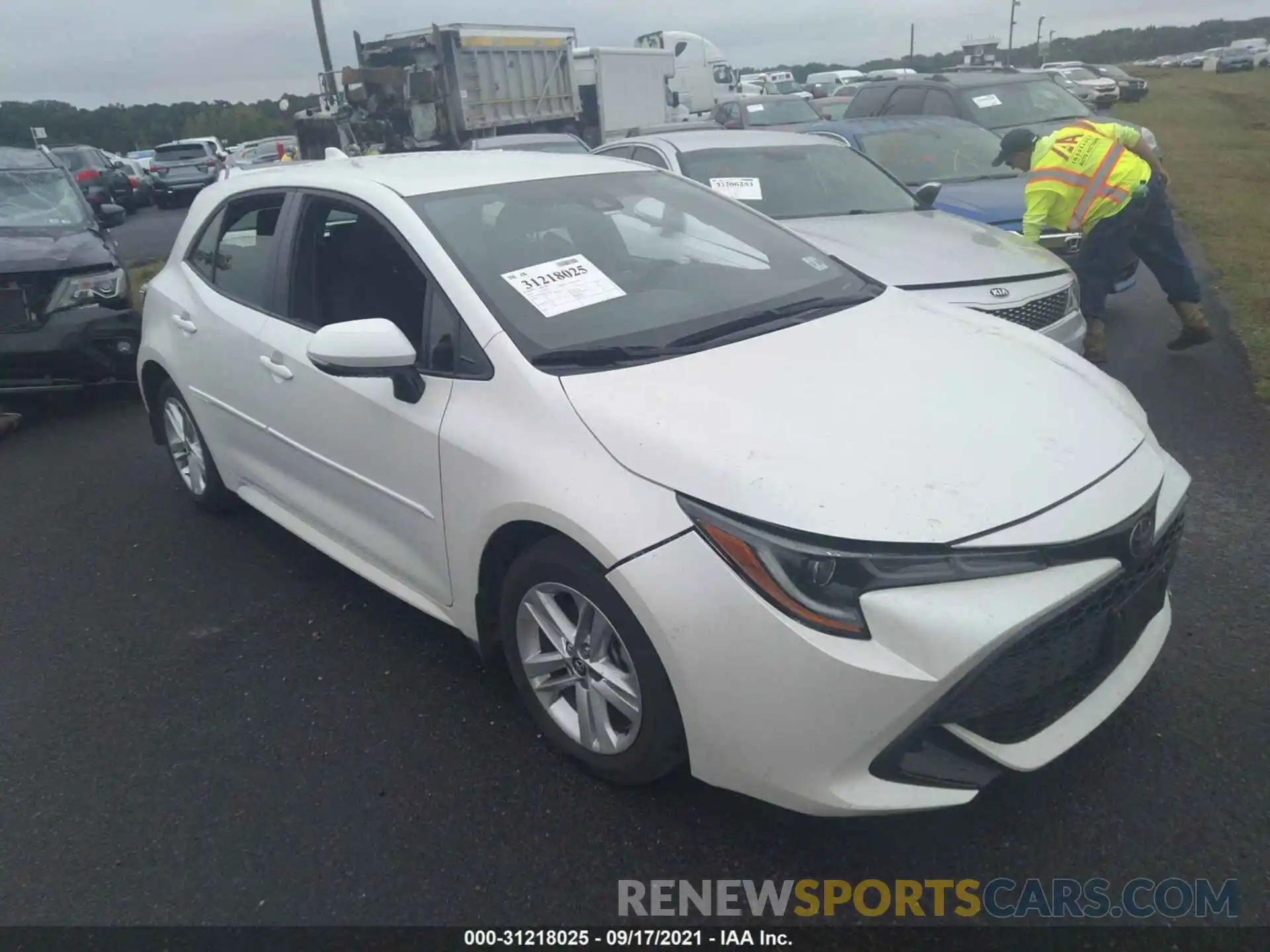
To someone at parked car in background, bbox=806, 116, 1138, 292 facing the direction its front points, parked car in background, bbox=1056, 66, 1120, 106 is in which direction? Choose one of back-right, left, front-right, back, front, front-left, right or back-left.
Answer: back-left

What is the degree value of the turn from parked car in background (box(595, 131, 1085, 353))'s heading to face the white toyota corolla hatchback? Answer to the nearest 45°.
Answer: approximately 45° to its right

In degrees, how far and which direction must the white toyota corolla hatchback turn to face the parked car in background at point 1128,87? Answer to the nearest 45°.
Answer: approximately 90° to its left

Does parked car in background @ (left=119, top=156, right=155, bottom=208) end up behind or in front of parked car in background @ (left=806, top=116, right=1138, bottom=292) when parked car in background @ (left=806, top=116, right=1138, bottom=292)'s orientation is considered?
behind

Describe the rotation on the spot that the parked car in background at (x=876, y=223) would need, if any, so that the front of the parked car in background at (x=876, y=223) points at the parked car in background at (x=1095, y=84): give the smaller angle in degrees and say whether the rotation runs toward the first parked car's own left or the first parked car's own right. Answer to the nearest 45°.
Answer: approximately 135° to the first parked car's own left

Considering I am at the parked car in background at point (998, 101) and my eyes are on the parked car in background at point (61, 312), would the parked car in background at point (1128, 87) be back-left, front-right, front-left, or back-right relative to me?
back-right

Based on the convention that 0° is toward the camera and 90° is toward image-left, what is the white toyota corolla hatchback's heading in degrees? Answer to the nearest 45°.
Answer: approximately 315°

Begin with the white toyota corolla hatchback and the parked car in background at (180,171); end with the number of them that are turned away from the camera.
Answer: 1

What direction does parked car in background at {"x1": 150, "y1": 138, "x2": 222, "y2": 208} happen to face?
away from the camera
